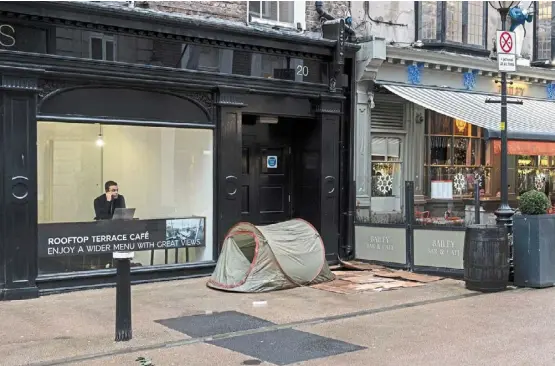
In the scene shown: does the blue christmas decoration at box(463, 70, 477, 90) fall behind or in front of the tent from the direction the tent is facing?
behind

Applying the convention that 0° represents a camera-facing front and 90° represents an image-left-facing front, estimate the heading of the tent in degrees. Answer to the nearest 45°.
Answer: approximately 45°

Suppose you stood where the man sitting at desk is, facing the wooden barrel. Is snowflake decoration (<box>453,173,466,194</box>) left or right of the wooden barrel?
left

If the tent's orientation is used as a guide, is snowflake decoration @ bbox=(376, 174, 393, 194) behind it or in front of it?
behind

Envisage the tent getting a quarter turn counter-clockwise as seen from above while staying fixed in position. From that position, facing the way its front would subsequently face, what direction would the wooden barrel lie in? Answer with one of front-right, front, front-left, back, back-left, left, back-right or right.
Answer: front-left

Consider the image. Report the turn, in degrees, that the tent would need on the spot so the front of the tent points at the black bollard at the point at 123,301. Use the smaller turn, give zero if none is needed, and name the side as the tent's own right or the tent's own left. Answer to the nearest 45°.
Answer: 0° — it already faces it

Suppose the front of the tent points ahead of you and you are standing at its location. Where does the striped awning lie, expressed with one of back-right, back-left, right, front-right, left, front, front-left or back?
back

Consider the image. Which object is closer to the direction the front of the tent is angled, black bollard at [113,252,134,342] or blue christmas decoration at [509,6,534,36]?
the black bollard
